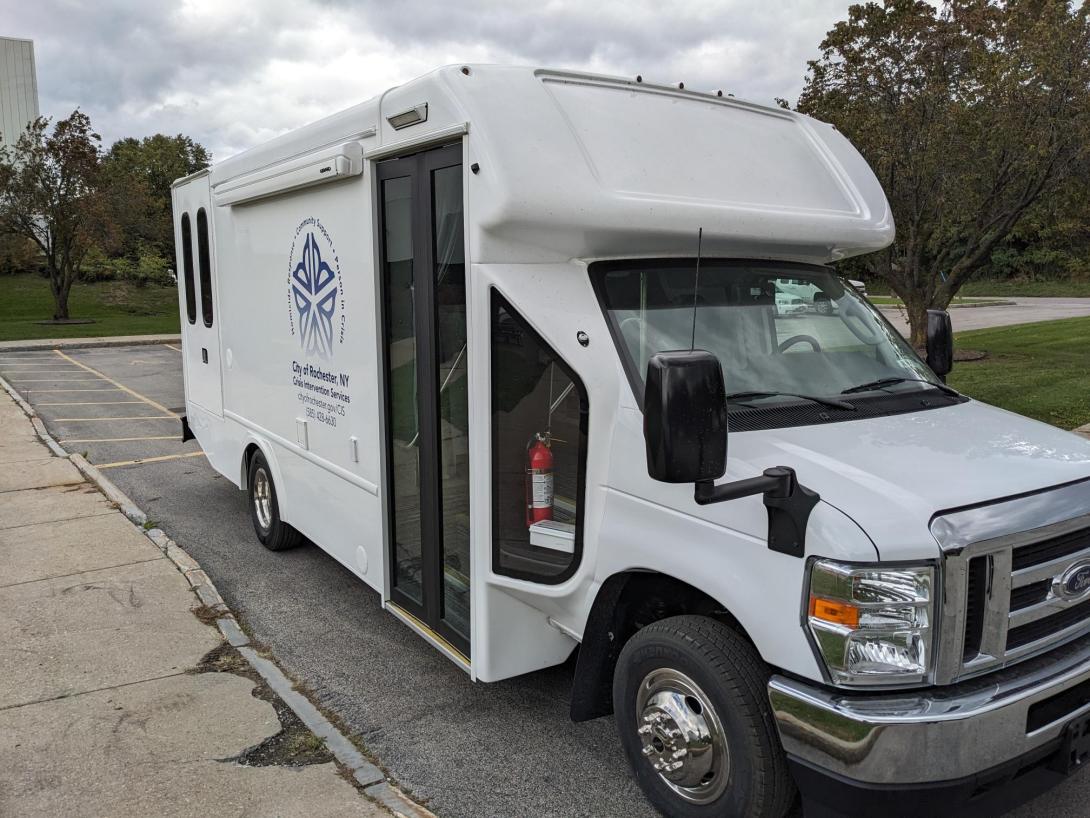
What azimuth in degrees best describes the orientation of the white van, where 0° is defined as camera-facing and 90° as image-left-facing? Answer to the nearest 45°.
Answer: approximately 315°

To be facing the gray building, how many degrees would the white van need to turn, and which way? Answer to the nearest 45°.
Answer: approximately 180°

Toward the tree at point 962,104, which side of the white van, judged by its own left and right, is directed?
left

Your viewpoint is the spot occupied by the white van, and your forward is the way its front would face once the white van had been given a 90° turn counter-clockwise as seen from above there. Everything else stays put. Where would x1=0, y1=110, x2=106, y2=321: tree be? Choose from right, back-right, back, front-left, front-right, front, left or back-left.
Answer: left
